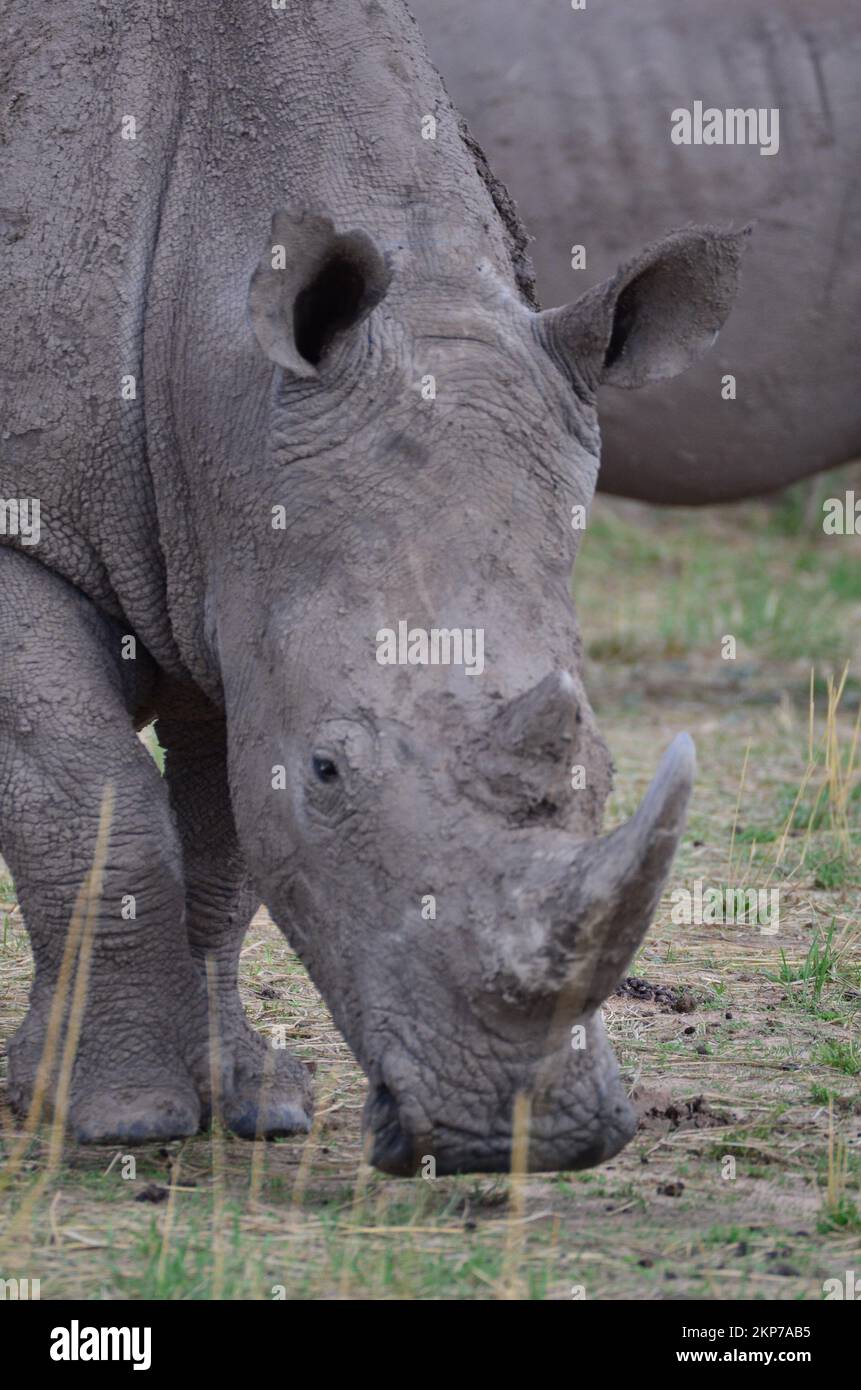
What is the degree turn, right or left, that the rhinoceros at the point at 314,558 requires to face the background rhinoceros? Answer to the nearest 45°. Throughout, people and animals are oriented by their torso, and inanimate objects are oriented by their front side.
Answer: approximately 135° to its left

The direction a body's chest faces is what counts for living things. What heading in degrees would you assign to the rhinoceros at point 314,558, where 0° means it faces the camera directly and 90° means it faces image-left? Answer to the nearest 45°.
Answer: approximately 315°
